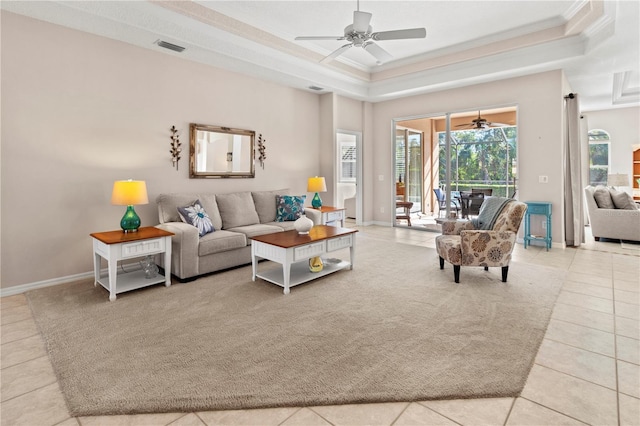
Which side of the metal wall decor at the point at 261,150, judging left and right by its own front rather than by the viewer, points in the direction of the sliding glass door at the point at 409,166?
left

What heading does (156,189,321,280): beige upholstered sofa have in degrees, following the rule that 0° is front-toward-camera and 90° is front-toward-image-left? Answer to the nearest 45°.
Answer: approximately 315°

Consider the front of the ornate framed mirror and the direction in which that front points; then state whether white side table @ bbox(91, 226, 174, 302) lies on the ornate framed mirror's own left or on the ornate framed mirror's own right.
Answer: on the ornate framed mirror's own right
